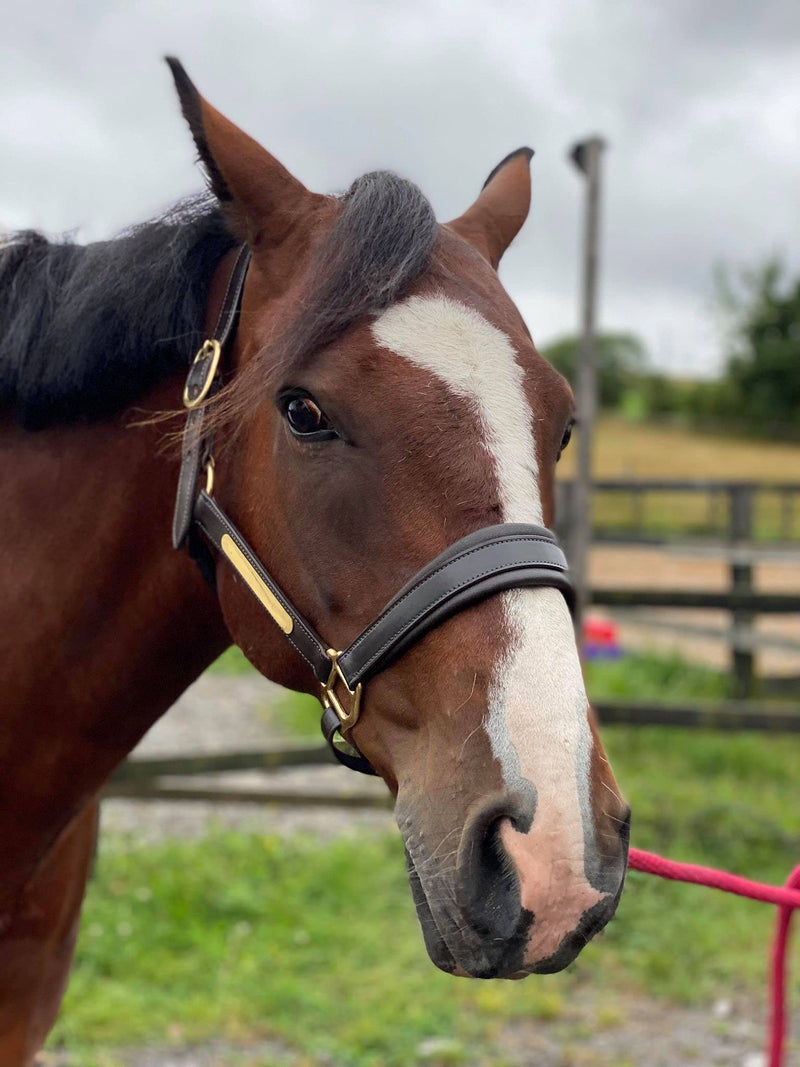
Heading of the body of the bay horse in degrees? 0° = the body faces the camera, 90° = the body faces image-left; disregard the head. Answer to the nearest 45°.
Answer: approximately 315°
